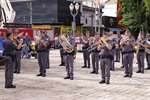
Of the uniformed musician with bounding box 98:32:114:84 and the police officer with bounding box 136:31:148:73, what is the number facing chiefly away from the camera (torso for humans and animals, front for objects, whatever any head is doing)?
0

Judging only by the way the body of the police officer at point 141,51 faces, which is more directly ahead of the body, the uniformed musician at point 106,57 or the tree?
the uniformed musician

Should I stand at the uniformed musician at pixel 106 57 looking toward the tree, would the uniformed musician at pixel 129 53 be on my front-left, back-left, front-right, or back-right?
front-right

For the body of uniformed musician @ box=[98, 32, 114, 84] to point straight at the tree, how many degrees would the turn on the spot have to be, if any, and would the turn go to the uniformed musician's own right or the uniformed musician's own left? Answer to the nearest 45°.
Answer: approximately 135° to the uniformed musician's own right

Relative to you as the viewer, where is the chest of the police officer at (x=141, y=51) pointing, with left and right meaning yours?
facing the viewer and to the left of the viewer

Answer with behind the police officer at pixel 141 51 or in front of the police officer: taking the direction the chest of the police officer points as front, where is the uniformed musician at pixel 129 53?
in front

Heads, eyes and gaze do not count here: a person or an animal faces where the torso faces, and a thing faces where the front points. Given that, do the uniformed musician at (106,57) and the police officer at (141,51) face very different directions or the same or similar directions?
same or similar directions

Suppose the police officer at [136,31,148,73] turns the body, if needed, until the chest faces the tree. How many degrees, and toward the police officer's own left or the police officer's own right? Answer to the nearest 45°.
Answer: approximately 135° to the police officer's own right

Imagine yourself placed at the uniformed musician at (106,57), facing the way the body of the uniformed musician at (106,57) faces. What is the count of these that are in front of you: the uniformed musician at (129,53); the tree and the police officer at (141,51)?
0
